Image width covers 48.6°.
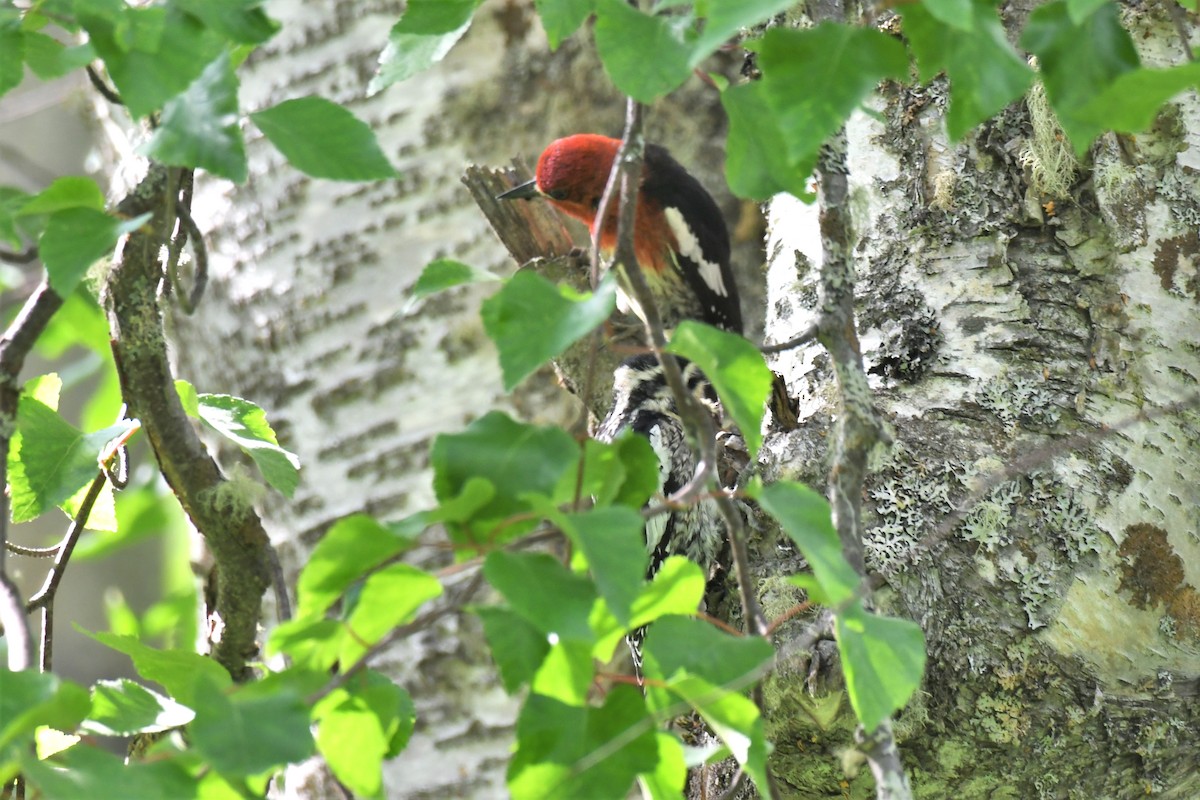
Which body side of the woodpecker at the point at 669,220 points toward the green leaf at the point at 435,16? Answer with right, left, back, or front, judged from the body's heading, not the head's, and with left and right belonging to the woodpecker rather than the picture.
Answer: left

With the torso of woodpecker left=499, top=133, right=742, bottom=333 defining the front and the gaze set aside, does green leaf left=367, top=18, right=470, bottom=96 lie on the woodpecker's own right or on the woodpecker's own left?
on the woodpecker's own left

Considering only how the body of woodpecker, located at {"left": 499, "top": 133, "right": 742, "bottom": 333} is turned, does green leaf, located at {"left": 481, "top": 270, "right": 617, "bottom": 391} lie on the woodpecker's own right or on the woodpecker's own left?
on the woodpecker's own left

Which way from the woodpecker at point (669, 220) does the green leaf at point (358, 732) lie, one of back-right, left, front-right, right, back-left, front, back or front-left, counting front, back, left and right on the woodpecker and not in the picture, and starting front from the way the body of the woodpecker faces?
left

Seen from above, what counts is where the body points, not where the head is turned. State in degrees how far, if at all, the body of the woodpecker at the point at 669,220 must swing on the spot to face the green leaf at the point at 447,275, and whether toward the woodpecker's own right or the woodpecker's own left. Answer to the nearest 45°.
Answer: approximately 90° to the woodpecker's own left

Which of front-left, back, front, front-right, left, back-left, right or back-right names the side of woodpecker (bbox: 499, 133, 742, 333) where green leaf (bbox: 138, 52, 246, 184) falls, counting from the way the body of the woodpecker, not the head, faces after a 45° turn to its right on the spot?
front-left
